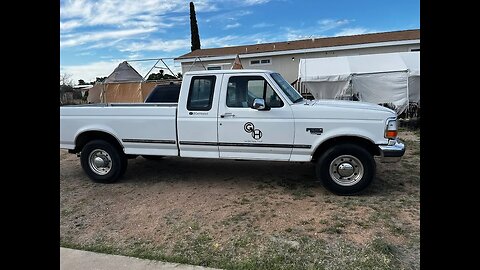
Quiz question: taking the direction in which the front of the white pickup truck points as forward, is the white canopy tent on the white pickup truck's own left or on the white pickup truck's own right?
on the white pickup truck's own left

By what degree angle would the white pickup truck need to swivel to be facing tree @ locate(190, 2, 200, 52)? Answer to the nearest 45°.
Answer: approximately 90° to its left

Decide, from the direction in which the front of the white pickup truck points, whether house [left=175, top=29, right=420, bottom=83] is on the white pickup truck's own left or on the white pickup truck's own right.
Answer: on the white pickup truck's own left

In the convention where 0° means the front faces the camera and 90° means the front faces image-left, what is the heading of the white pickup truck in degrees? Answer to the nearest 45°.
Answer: approximately 270°

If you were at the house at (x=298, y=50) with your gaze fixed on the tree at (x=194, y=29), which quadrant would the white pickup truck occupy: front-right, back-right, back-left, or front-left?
back-left

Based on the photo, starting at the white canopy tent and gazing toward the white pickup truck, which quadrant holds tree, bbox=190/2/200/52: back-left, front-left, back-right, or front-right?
back-right
